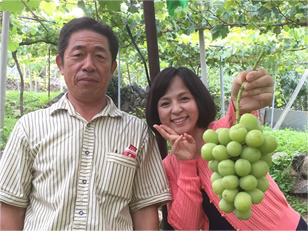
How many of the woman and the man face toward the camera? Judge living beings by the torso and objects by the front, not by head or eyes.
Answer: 2

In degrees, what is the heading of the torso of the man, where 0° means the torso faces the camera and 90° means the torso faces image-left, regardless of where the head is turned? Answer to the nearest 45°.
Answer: approximately 0°

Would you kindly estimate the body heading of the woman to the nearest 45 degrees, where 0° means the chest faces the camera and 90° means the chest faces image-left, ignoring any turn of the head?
approximately 0°
